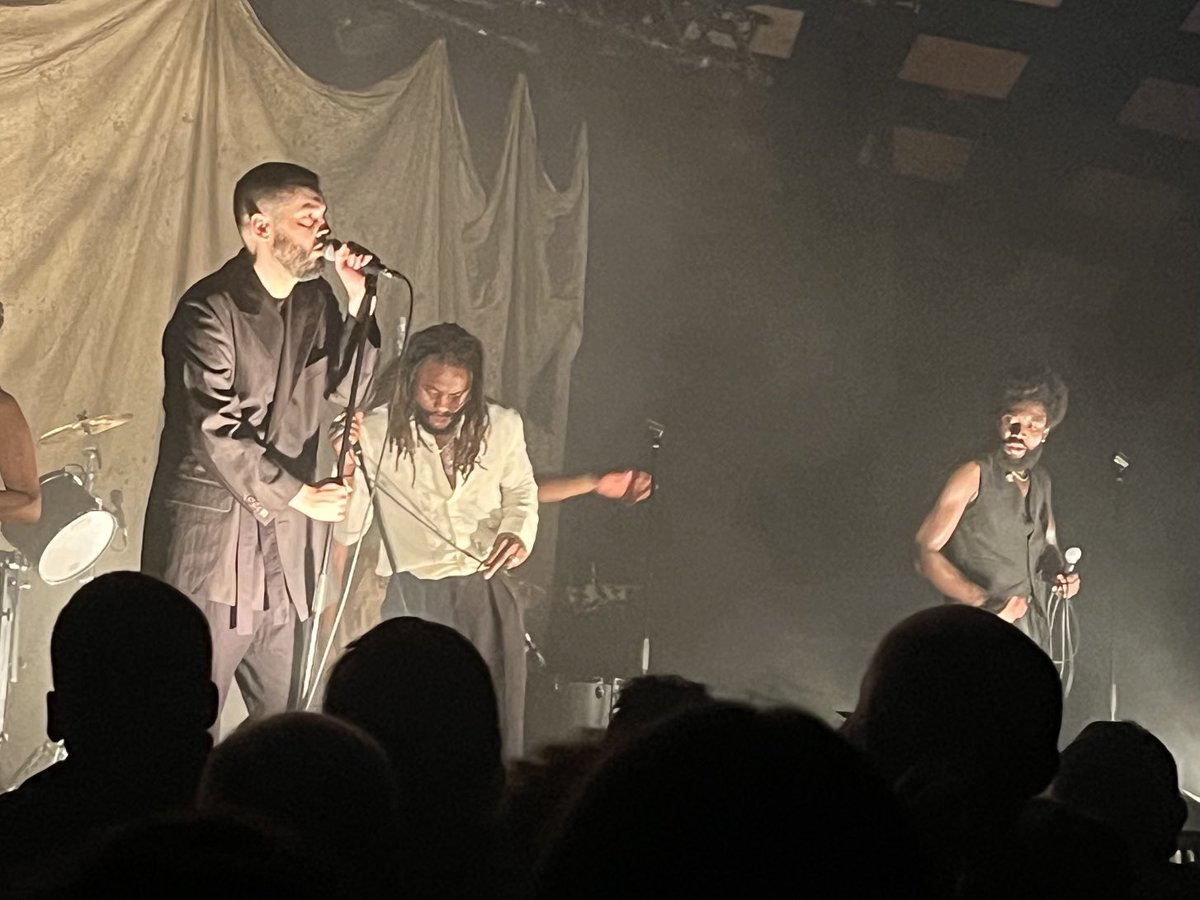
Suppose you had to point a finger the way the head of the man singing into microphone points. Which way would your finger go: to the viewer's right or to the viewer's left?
to the viewer's right

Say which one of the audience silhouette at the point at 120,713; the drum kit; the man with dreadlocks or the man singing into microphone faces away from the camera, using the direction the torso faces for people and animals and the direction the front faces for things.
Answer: the audience silhouette

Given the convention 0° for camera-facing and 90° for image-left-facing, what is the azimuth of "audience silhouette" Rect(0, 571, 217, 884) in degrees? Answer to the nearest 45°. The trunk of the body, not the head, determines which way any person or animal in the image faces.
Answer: approximately 180°

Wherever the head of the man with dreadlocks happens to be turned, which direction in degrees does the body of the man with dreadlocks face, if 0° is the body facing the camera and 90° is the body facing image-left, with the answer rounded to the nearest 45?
approximately 0°

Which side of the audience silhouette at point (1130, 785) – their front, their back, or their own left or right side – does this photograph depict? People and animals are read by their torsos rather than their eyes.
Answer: back

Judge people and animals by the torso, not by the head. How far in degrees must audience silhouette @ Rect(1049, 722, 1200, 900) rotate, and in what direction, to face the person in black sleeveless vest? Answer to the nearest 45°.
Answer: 0° — they already face them

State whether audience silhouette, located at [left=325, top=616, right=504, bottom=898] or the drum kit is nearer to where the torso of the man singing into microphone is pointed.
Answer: the audience silhouette

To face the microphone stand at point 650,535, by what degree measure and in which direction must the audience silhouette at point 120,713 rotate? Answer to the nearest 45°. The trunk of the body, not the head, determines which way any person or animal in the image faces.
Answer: approximately 45° to their right

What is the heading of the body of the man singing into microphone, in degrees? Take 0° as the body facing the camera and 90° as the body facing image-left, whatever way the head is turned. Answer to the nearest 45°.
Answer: approximately 315°

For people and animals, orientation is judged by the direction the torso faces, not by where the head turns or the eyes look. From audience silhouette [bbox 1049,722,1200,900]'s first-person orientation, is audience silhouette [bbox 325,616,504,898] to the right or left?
on their left
